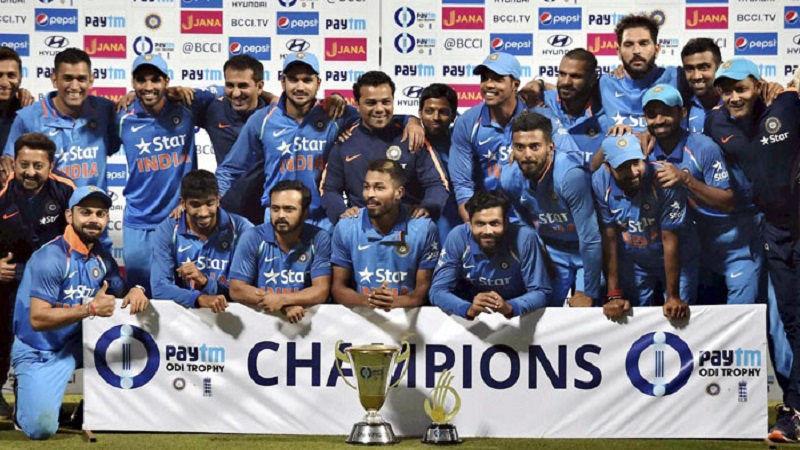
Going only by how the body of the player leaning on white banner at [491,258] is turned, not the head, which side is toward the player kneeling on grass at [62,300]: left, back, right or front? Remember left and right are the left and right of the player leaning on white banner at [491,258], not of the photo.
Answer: right

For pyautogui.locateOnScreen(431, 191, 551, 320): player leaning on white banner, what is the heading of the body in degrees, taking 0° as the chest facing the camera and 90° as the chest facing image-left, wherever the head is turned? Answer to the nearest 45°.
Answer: approximately 0°

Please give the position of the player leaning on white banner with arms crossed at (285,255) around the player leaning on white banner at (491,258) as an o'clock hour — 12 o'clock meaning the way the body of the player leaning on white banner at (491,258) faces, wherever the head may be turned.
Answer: the player leaning on white banner with arms crossed at (285,255) is roughly at 3 o'clock from the player leaning on white banner at (491,258).

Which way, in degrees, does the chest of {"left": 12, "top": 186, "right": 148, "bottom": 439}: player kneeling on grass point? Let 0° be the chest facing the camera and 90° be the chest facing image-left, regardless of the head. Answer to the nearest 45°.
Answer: approximately 315°

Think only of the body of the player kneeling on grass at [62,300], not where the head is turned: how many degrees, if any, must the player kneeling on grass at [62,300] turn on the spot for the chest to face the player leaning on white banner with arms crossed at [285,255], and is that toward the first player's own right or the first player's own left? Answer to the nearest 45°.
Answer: approximately 45° to the first player's own left
